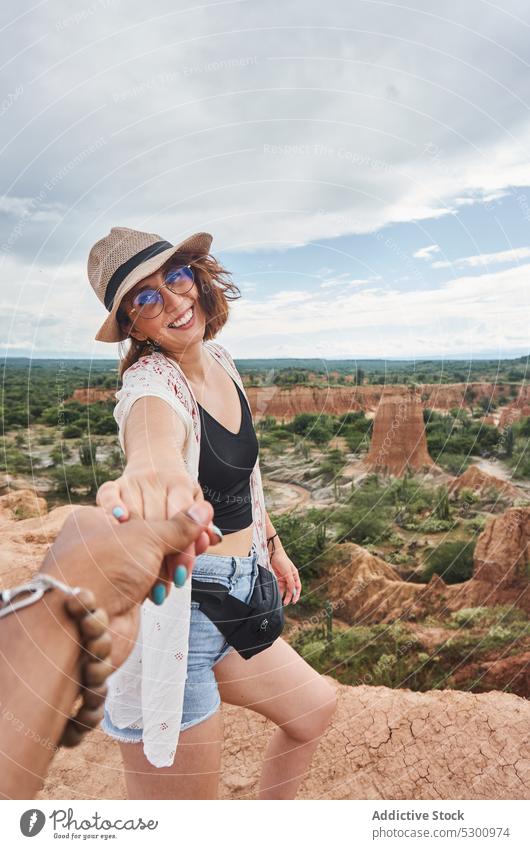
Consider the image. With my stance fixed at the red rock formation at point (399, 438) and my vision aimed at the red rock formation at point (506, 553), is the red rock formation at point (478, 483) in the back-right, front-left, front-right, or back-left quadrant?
front-left

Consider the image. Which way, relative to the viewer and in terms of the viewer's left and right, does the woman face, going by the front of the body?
facing the viewer and to the right of the viewer

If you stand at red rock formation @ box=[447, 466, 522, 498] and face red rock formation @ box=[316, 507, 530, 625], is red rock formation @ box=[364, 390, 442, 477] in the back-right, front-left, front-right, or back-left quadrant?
back-right

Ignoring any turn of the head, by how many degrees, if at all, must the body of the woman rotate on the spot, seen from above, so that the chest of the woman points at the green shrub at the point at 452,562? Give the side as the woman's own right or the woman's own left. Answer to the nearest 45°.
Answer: approximately 90° to the woman's own left

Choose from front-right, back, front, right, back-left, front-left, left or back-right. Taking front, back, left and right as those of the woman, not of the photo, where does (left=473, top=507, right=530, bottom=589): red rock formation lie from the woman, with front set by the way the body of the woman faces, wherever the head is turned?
left

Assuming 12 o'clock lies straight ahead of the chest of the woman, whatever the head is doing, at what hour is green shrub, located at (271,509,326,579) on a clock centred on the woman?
The green shrub is roughly at 8 o'clock from the woman.

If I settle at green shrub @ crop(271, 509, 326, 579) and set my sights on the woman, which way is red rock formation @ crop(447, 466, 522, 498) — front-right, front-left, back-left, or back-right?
back-left

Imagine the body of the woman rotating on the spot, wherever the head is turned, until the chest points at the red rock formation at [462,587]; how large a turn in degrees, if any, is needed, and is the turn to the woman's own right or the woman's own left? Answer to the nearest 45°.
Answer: approximately 90° to the woman's own left

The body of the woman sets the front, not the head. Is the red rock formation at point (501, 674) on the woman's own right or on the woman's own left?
on the woman's own left

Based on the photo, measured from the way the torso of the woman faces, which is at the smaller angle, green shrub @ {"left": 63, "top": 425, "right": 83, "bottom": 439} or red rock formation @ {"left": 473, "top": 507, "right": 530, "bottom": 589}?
the red rock formation
